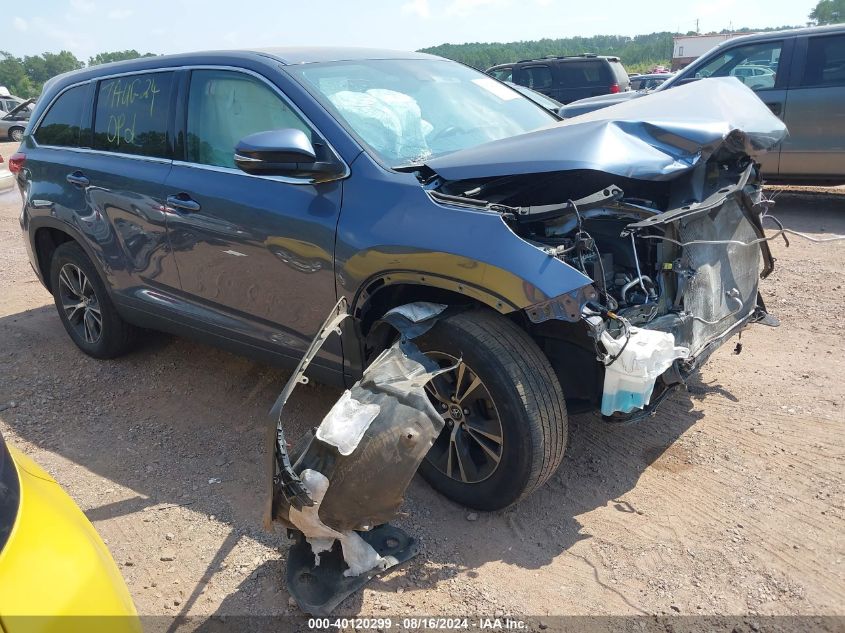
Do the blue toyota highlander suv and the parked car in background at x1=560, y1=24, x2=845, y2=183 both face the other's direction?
no

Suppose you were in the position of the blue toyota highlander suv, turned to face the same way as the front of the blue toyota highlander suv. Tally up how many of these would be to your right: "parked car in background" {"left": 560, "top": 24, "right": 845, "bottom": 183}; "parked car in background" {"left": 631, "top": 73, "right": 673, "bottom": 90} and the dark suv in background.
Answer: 0

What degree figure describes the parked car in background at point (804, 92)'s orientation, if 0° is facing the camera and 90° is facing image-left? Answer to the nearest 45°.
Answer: approximately 90°

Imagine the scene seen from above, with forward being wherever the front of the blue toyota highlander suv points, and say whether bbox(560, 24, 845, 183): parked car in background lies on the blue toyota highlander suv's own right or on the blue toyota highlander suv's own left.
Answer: on the blue toyota highlander suv's own left

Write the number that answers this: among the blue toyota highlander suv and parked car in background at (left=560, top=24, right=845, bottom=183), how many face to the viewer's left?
1

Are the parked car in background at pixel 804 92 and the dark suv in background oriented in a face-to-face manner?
no

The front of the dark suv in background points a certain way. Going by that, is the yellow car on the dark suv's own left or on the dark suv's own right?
on the dark suv's own left

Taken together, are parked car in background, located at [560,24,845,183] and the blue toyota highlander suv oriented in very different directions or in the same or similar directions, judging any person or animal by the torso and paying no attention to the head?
very different directions

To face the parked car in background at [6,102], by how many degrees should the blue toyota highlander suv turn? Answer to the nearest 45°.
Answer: approximately 180°

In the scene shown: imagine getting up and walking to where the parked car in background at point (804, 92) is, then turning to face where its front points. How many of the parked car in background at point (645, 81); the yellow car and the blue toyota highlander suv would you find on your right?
1

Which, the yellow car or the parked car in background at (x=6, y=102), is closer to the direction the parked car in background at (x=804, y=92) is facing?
the parked car in background
